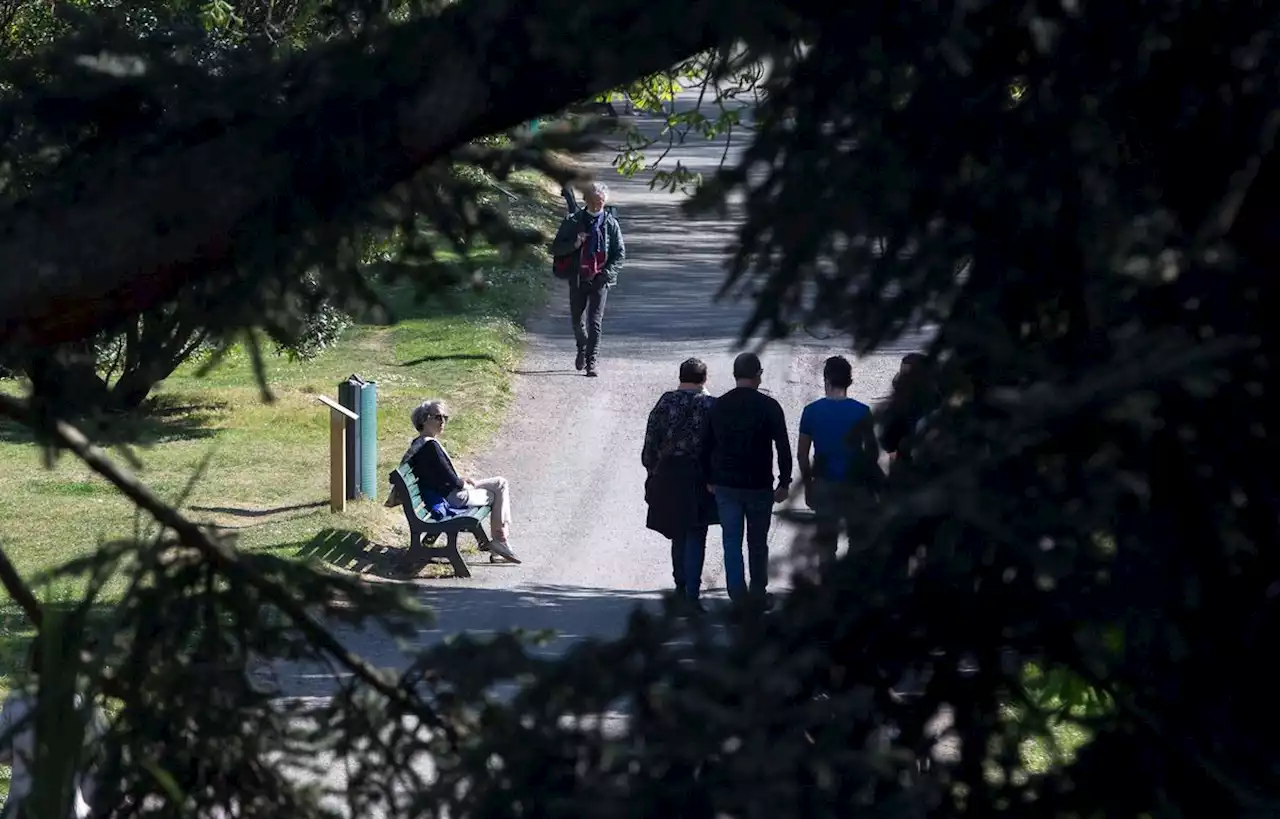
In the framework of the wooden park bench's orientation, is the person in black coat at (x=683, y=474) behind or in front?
in front

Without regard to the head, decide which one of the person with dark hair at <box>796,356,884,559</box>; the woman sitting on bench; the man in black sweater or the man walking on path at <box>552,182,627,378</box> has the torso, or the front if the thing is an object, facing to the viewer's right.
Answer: the woman sitting on bench

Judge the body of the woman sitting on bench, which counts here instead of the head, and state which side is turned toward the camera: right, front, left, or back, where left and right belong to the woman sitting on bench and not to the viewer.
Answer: right

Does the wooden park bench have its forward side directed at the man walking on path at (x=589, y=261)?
no

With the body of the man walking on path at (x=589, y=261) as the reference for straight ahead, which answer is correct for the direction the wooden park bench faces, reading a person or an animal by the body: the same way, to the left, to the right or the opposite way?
to the left

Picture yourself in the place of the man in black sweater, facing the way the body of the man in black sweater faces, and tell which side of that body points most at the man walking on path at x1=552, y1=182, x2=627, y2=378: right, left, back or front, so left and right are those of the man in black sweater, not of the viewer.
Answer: front

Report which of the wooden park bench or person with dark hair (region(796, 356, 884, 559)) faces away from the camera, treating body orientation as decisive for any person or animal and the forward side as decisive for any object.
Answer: the person with dark hair

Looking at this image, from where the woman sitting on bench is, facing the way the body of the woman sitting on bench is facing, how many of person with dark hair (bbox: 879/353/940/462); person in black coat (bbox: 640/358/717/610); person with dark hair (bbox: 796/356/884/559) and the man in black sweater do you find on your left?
0

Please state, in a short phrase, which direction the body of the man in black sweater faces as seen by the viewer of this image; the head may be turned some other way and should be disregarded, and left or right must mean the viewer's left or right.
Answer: facing away from the viewer

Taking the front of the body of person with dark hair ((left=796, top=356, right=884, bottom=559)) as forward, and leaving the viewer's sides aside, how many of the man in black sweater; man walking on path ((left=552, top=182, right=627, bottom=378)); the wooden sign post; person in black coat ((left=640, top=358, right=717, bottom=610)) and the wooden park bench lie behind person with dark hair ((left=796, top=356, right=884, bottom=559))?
0

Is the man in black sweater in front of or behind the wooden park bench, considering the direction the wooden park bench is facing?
in front

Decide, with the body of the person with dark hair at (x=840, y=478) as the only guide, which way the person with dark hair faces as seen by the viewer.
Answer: away from the camera

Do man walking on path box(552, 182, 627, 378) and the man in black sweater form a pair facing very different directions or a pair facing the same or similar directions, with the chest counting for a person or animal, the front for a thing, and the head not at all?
very different directions

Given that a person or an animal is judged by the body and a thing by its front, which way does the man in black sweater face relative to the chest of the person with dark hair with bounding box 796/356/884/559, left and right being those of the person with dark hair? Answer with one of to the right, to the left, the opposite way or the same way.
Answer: the same way

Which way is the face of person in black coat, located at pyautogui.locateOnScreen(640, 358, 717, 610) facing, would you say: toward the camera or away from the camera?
away from the camera

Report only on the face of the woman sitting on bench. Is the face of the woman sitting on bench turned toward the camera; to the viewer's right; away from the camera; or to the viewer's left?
to the viewer's right

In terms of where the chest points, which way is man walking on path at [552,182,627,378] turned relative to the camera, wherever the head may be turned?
toward the camera
